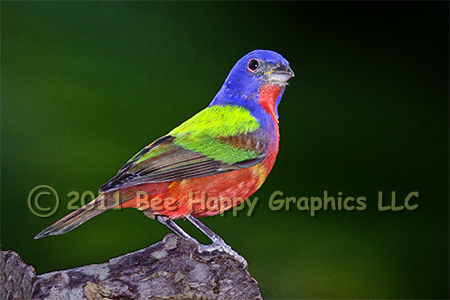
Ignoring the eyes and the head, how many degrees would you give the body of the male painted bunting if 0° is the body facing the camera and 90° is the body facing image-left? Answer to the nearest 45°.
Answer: approximately 270°
